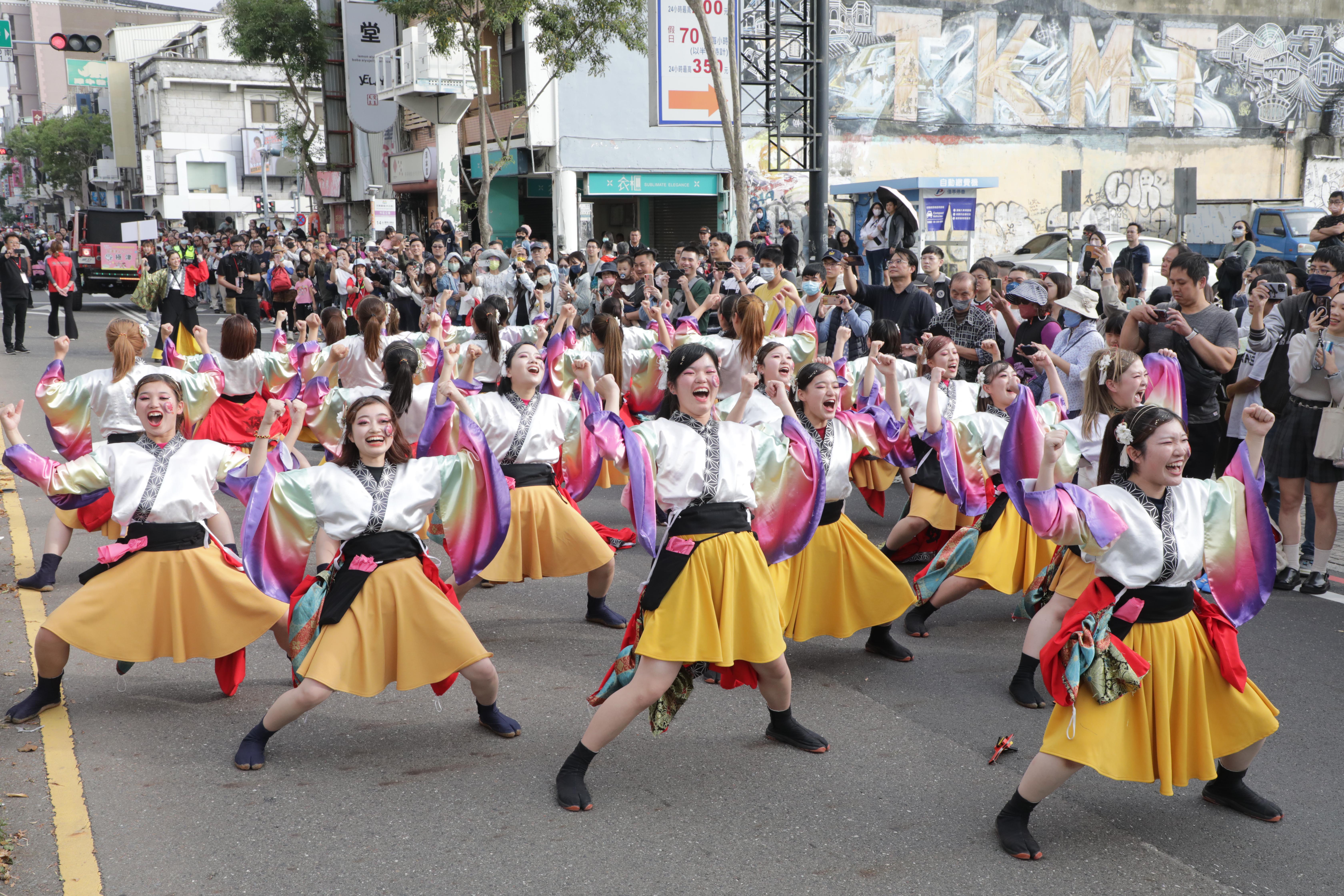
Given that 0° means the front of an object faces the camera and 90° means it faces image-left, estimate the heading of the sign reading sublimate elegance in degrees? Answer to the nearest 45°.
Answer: approximately 0°

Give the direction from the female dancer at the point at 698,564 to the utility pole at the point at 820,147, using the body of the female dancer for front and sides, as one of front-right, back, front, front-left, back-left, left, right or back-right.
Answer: back

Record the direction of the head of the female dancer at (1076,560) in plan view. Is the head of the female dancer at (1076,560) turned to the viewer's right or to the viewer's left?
to the viewer's right

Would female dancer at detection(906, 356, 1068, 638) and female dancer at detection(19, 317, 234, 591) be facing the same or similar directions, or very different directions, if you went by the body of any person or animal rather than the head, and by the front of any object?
very different directions

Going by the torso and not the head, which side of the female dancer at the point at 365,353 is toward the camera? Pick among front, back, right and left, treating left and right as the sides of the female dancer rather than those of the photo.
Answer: back

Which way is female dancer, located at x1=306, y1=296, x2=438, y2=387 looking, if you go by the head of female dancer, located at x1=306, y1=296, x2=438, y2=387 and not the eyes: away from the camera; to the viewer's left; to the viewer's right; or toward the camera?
away from the camera

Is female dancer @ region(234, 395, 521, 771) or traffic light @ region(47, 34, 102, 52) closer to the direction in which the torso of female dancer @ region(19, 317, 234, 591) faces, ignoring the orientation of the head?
the traffic light

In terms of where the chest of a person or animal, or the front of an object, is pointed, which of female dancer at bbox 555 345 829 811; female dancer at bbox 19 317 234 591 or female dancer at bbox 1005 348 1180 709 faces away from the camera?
female dancer at bbox 19 317 234 591

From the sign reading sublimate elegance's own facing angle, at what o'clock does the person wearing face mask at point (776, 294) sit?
The person wearing face mask is roughly at 12 o'clock from the sign reading sublimate elegance.

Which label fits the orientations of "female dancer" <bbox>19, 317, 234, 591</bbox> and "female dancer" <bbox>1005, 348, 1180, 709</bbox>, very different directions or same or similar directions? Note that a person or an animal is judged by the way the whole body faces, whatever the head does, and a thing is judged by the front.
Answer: very different directions

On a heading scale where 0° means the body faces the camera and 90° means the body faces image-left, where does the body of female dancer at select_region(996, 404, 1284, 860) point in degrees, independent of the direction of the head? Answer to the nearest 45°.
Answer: approximately 315°

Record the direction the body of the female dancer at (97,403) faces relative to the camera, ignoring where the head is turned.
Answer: away from the camera

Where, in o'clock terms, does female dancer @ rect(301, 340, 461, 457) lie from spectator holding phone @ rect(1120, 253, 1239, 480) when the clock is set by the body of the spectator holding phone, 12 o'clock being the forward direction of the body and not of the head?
The female dancer is roughly at 1 o'clock from the spectator holding phone.
